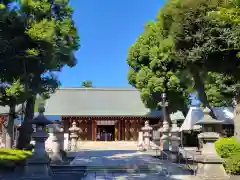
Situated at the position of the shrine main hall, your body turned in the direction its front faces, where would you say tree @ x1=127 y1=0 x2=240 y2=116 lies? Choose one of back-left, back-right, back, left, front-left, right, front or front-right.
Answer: front

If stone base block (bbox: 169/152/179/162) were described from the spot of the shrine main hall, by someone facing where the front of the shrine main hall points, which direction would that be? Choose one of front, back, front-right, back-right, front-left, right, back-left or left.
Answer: front

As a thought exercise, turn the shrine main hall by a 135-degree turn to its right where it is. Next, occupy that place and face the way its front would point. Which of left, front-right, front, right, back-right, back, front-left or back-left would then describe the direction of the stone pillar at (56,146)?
back-left

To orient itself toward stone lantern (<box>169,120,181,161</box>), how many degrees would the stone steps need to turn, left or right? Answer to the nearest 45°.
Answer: approximately 135° to its left

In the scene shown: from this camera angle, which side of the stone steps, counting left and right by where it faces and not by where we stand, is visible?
front

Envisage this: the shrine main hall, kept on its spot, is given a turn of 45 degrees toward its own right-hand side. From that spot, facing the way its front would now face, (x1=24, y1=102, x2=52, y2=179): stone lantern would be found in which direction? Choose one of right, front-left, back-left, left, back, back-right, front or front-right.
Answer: front-left

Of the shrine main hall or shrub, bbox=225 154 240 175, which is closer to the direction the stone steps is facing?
the shrub

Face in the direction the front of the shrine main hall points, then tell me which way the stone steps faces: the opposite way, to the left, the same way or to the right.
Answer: the same way

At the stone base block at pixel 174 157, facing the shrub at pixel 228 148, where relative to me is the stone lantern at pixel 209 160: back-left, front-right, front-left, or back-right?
front-right

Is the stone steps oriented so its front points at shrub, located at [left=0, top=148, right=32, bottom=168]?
no

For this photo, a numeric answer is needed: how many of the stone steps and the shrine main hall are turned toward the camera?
2

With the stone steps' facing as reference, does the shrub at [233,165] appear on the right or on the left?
on its left

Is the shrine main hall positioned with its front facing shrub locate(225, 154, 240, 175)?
yes

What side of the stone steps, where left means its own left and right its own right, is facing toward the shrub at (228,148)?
left

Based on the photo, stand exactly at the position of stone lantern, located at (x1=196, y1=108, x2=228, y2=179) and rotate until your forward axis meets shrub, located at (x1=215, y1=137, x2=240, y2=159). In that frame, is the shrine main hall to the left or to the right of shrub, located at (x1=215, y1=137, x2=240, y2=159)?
left

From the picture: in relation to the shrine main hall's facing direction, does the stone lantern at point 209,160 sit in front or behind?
in front

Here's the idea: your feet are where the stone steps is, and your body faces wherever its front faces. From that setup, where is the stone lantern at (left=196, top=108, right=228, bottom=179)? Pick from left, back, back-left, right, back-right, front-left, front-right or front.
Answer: front-left
